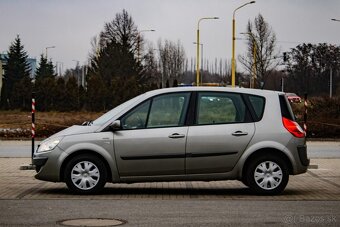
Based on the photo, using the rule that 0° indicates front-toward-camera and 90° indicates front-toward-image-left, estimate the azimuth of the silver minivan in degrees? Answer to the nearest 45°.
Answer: approximately 90°
